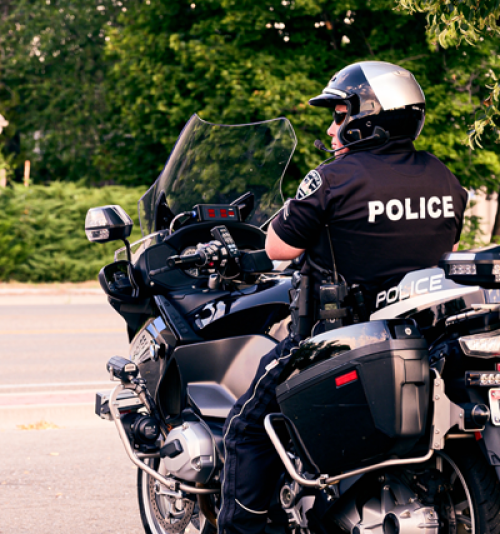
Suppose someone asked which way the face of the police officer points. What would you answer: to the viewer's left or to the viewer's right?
to the viewer's left

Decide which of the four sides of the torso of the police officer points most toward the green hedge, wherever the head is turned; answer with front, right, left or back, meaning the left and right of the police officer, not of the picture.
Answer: front

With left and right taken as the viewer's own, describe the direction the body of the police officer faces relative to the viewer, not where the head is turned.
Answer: facing away from the viewer and to the left of the viewer

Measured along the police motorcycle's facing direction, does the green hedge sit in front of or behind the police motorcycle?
in front

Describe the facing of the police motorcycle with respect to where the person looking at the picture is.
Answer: facing away from the viewer and to the left of the viewer
